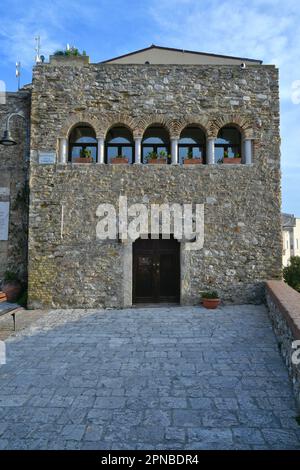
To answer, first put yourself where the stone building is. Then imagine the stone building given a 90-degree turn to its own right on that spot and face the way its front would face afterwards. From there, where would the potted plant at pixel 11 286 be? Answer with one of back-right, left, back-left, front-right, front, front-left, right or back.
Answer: front

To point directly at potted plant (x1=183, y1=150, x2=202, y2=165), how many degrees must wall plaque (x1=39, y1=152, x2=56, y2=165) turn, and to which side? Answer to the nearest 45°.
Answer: approximately 90° to its left

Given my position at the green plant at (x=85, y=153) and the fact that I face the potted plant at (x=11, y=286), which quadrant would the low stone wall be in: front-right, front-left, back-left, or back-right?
back-left

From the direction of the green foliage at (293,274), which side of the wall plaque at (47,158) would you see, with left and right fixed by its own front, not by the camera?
left

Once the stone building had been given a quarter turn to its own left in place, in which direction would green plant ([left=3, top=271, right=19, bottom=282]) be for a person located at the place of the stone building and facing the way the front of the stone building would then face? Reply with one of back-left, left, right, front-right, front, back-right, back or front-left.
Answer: back

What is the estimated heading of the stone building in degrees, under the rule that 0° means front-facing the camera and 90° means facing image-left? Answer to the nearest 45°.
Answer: approximately 0°

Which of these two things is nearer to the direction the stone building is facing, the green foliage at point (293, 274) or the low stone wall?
the low stone wall

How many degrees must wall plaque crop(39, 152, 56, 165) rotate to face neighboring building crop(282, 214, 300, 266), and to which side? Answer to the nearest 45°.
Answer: approximately 135° to its left

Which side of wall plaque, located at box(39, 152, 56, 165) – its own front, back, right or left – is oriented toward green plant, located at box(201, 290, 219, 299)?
left

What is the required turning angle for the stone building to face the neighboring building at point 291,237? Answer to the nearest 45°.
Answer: approximately 135° to its left

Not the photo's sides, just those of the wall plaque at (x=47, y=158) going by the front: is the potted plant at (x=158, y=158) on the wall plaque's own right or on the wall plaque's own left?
on the wall plaque's own left

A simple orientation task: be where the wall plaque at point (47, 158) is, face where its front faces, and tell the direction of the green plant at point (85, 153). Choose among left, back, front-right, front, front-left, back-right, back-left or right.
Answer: left
